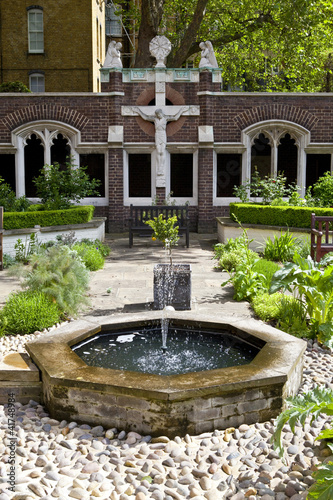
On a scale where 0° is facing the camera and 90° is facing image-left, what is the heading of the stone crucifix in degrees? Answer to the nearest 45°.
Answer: approximately 0°

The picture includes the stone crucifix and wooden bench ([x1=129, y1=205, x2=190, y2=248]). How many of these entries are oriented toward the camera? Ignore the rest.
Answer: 2

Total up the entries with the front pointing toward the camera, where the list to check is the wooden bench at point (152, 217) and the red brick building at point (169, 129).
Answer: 2

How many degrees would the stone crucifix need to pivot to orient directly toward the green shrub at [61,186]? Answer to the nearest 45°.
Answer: approximately 45° to its right

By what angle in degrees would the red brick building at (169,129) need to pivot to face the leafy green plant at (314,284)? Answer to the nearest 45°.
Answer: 0° — it already faces it
